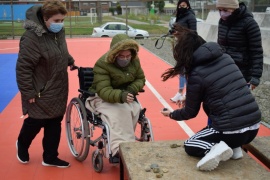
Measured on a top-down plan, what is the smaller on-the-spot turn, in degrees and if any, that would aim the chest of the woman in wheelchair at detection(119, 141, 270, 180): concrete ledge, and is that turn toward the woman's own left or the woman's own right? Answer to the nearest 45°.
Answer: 0° — they already face it

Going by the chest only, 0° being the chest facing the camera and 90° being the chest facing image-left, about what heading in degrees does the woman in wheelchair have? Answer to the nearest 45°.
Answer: approximately 315°

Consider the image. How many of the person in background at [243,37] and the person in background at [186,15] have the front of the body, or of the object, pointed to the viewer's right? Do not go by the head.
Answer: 0

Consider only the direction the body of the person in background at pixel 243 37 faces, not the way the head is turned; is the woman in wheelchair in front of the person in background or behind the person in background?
in front

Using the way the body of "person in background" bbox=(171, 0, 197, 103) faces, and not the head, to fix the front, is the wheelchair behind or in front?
in front

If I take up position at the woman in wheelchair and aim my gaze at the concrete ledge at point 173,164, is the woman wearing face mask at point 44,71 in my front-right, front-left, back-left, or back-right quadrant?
back-right

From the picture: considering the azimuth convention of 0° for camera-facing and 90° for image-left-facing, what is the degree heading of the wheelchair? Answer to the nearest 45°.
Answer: approximately 315°

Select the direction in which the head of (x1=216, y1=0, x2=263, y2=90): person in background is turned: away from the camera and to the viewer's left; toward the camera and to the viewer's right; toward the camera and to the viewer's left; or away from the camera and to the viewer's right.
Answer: toward the camera and to the viewer's left

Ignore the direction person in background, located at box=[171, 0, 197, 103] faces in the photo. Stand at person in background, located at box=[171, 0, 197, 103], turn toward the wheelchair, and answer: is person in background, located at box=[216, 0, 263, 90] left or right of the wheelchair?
left
